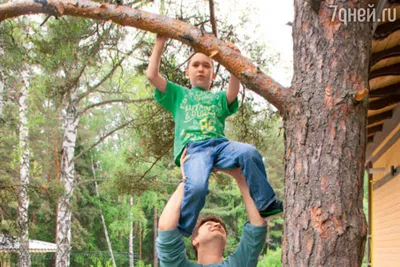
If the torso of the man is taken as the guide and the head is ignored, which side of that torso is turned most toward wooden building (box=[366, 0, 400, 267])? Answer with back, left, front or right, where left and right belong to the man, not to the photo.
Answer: left

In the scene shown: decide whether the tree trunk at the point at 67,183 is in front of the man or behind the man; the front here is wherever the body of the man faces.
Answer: behind

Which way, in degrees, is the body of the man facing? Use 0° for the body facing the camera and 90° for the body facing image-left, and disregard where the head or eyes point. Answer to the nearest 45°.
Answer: approximately 315°

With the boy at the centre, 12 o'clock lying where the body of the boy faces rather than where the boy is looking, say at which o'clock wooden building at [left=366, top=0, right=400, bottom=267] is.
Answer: The wooden building is roughly at 7 o'clock from the boy.

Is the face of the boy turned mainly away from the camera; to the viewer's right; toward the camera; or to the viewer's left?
toward the camera

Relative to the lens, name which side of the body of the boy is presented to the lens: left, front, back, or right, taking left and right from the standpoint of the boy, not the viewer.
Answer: front
